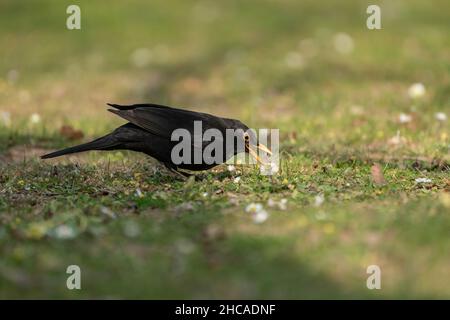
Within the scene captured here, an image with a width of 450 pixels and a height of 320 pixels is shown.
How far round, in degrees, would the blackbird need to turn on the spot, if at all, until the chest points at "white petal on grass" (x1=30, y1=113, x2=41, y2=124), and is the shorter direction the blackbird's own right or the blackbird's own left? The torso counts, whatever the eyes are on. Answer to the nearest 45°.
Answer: approximately 135° to the blackbird's own left

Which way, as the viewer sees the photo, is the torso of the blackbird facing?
to the viewer's right

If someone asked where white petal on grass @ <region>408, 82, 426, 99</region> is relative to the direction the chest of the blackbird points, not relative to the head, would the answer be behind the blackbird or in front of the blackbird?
in front

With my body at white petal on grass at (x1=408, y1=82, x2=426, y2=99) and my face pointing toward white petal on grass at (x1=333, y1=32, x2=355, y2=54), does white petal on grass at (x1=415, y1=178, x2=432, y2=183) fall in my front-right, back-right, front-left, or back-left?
back-left

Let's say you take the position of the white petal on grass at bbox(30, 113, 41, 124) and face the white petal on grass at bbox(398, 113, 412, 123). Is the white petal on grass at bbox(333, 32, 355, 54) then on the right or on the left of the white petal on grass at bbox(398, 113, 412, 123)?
left

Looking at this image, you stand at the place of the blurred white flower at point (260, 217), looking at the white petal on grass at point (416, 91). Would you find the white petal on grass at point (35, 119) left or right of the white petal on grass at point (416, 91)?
left

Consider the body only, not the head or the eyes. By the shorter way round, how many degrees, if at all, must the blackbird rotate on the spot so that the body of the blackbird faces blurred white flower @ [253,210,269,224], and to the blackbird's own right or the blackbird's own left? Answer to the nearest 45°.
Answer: approximately 45° to the blackbird's own right

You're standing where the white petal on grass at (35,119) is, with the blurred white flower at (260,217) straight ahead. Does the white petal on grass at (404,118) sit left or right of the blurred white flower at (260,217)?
left

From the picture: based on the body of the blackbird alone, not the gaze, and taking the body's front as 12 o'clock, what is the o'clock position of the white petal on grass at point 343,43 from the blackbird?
The white petal on grass is roughly at 10 o'clock from the blackbird.

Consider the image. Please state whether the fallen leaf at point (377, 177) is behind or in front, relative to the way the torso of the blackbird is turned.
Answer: in front

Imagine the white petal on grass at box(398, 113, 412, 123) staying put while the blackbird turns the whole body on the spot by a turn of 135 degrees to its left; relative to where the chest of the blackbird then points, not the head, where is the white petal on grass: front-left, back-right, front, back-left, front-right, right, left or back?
right
